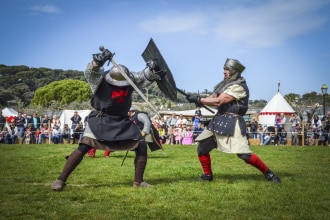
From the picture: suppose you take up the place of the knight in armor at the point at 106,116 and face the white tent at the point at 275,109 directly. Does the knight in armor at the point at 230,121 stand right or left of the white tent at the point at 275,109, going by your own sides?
right

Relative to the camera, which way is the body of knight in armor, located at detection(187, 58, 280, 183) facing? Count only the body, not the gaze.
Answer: to the viewer's left

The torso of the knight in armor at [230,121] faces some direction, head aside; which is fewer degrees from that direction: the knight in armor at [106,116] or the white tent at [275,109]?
the knight in armor

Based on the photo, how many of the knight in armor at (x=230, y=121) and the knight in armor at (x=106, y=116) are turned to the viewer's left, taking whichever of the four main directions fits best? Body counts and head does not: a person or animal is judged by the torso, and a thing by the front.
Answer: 1

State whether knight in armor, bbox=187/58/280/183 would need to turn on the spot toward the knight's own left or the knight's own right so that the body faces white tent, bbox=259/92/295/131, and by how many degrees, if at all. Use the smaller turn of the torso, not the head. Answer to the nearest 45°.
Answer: approximately 90° to the knight's own right

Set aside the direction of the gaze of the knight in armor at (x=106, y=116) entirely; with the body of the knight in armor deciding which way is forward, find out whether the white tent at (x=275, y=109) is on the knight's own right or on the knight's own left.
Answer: on the knight's own left

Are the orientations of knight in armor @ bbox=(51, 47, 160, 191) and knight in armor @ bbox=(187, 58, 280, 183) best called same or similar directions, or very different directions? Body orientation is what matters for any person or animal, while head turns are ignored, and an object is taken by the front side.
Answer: very different directions

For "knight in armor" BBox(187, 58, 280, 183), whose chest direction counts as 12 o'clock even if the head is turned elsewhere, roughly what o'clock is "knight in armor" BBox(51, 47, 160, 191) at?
"knight in armor" BBox(51, 47, 160, 191) is roughly at 11 o'clock from "knight in armor" BBox(187, 58, 280, 183).

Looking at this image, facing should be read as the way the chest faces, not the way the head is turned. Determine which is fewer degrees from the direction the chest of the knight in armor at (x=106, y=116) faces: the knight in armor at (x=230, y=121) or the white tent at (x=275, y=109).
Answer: the knight in armor
